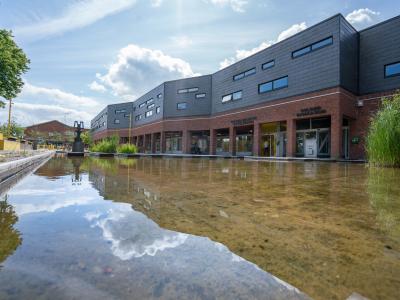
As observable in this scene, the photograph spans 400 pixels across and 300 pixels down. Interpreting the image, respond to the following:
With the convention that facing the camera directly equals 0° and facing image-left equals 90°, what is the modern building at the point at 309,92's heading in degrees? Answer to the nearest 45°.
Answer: approximately 45°

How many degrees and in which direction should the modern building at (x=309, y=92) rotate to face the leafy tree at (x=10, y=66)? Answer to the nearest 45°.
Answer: approximately 45° to its right
